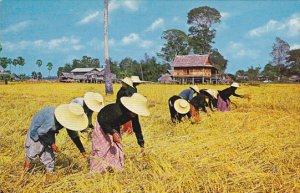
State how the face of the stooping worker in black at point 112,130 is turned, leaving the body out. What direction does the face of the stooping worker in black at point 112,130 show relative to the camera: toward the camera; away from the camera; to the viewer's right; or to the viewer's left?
to the viewer's right

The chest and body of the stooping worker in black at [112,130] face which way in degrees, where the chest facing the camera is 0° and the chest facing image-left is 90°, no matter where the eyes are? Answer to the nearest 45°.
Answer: approximately 270°

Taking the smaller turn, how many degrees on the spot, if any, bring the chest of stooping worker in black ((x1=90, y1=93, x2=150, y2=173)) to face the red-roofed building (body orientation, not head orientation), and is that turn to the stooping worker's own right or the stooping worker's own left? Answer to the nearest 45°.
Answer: approximately 90° to the stooping worker's own left

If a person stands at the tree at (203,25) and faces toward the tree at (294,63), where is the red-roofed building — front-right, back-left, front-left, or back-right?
back-right

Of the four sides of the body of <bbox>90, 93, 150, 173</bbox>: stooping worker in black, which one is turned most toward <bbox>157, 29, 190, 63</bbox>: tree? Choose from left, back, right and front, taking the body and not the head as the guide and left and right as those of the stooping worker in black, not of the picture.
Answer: left

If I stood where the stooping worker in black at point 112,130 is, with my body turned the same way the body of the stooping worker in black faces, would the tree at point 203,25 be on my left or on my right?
on my left

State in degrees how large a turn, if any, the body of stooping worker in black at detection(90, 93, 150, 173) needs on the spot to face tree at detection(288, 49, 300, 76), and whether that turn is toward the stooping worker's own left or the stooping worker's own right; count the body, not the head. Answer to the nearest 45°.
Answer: approximately 45° to the stooping worker's own left
